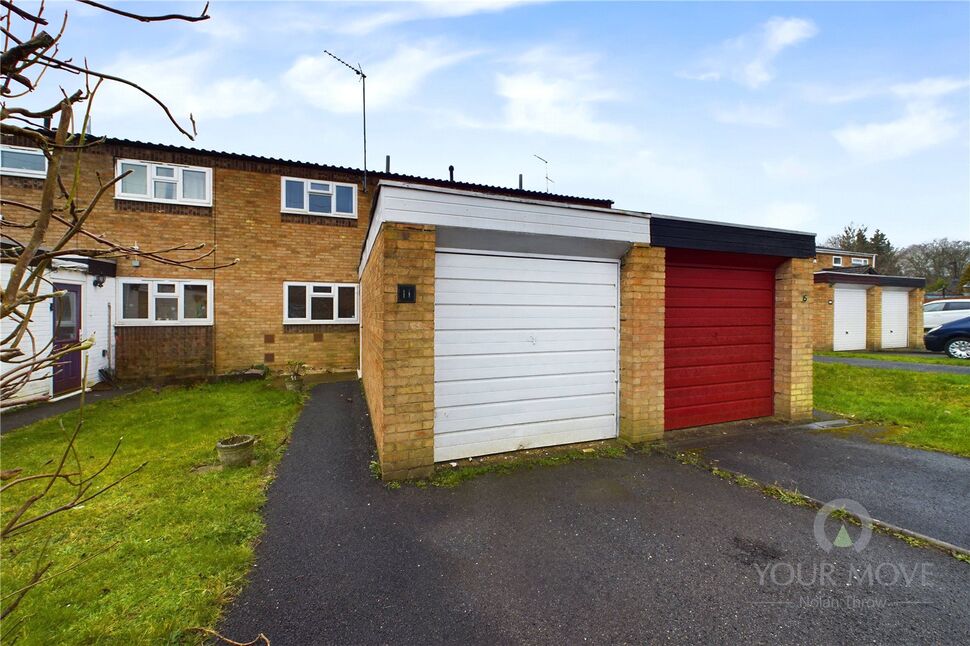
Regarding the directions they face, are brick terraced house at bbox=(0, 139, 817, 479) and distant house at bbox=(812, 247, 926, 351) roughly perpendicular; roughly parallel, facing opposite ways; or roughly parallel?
roughly parallel

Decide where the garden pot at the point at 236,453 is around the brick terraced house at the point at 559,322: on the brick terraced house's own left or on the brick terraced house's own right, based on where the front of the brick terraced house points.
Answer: on the brick terraced house's own right

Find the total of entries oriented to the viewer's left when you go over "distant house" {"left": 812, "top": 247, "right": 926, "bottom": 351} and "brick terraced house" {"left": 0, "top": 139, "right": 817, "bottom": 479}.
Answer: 0

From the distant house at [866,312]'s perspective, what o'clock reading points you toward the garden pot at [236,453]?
The garden pot is roughly at 2 o'clock from the distant house.

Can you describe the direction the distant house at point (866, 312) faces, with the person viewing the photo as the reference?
facing the viewer and to the right of the viewer

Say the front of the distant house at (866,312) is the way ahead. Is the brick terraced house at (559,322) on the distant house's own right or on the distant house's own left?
on the distant house's own right

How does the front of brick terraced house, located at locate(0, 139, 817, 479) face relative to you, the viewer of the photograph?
facing the viewer
